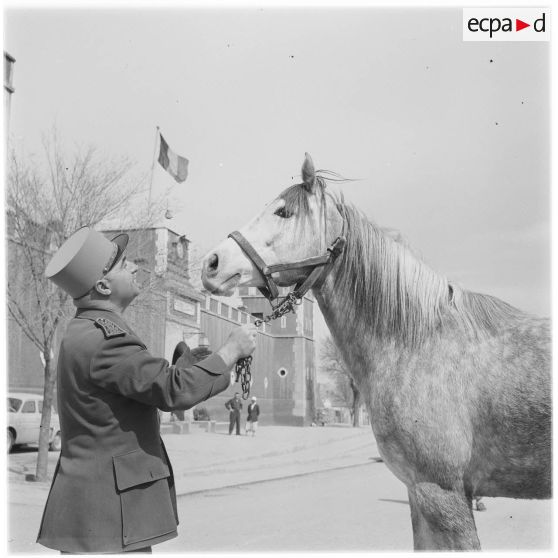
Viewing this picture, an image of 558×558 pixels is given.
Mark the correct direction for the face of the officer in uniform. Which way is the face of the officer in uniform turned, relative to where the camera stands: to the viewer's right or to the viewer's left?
to the viewer's right

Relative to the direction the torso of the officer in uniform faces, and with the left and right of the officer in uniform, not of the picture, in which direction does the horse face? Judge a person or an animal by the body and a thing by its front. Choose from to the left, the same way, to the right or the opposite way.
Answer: the opposite way

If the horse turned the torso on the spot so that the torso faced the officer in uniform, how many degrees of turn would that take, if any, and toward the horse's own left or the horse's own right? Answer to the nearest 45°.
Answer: approximately 45° to the horse's own left

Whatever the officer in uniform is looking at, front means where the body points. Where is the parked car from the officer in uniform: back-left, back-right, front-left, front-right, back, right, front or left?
left

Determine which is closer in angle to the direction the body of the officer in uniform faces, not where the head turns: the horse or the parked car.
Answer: the horse

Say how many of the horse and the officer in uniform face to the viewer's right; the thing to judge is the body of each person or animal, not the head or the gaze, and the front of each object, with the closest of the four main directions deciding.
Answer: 1

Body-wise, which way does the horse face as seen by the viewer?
to the viewer's left

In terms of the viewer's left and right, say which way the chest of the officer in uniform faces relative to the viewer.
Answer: facing to the right of the viewer
